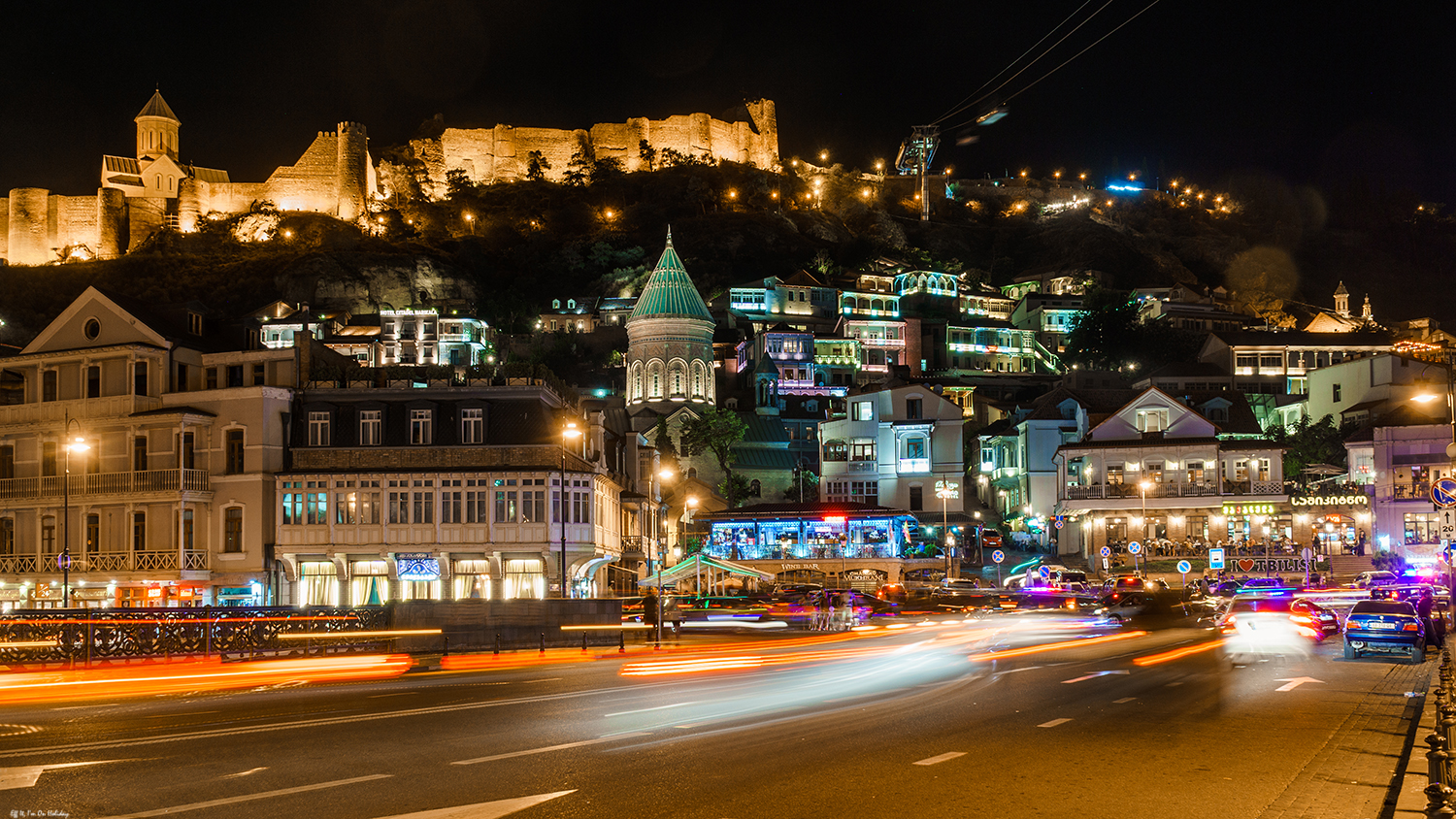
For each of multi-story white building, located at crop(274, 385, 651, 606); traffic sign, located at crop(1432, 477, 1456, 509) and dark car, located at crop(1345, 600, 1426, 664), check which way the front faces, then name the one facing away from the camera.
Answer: the dark car

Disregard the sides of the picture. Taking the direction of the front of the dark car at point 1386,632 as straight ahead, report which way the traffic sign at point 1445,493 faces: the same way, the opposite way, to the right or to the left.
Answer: the opposite way

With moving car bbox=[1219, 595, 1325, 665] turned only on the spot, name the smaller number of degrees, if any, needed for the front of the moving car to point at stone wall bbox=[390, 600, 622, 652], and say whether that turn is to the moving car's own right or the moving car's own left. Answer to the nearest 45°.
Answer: approximately 135° to the moving car's own left

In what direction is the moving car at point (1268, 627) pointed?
away from the camera

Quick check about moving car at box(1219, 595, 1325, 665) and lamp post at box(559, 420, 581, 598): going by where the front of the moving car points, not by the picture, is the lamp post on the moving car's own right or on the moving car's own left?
on the moving car's own left

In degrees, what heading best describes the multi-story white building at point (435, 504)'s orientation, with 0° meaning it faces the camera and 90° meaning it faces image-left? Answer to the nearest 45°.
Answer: approximately 0°

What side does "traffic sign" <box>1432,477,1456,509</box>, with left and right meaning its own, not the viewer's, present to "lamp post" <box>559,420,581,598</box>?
right

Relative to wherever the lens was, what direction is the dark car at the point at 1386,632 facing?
facing away from the viewer

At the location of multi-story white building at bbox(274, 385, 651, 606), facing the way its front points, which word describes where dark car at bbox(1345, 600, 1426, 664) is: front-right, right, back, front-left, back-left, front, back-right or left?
front-left
